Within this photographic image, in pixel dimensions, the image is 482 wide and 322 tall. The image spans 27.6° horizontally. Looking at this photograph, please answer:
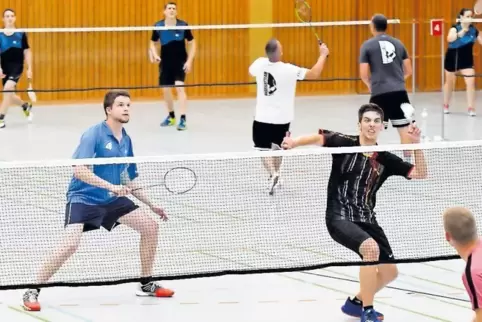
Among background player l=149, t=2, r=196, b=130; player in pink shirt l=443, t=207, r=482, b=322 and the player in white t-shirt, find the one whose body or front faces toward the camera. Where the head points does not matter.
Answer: background player l=149, t=2, r=196, b=130

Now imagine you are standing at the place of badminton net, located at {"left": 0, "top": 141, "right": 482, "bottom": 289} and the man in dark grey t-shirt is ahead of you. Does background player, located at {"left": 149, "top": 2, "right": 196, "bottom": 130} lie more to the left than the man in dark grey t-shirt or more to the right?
left

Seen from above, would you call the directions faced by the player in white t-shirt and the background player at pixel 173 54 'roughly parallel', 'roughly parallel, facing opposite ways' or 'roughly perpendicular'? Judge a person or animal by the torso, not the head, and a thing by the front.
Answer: roughly parallel, facing opposite ways

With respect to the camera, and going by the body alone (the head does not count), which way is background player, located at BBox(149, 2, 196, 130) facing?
toward the camera

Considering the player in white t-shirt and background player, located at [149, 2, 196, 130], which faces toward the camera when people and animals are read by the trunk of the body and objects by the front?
the background player

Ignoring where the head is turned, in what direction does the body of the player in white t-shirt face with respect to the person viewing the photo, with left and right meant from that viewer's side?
facing away from the viewer

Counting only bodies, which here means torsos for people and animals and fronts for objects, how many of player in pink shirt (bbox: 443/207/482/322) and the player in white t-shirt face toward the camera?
0

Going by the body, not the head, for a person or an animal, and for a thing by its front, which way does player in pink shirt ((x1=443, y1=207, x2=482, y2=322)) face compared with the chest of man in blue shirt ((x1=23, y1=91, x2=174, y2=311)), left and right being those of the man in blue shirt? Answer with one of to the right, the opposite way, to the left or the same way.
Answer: the opposite way

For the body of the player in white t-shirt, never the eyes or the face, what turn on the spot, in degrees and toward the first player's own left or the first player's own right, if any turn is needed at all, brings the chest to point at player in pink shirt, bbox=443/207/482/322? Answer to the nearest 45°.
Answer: approximately 180°

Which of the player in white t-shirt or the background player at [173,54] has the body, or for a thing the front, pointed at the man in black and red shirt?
the background player

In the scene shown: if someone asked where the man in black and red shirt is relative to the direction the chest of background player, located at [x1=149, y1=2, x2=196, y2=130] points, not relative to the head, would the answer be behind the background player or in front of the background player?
in front

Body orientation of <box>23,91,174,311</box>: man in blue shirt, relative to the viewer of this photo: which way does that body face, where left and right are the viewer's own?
facing the viewer and to the right of the viewer

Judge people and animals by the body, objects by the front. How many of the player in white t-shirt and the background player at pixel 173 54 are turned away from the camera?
1

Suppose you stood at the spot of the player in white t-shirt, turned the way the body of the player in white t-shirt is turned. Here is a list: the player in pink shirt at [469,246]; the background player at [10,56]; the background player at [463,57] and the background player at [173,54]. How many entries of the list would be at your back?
1

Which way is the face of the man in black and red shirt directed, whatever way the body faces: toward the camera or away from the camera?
toward the camera

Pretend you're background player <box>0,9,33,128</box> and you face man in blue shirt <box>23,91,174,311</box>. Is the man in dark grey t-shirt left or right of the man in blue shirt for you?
left

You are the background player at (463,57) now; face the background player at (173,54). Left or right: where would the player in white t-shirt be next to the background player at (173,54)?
left

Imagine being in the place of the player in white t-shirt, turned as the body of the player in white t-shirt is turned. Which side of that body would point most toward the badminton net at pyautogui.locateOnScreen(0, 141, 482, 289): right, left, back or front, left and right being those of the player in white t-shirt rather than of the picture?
back
